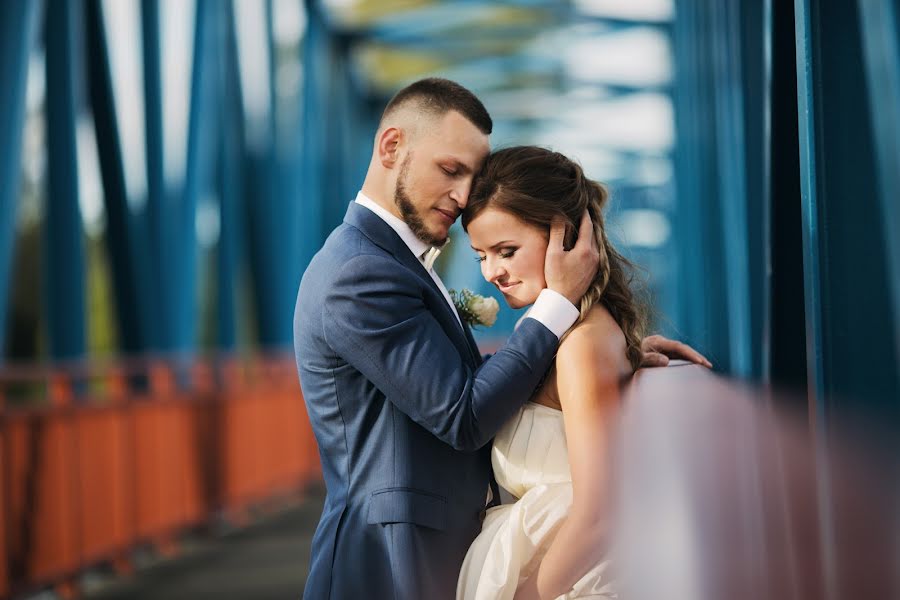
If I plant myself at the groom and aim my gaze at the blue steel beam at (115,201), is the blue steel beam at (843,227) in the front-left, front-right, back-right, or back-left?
back-right

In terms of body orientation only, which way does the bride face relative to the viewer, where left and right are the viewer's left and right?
facing to the left of the viewer

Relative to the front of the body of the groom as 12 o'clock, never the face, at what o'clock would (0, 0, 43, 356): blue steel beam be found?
The blue steel beam is roughly at 8 o'clock from the groom.

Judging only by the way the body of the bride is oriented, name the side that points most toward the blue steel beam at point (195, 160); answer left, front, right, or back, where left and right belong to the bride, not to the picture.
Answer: right

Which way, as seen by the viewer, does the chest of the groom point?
to the viewer's right

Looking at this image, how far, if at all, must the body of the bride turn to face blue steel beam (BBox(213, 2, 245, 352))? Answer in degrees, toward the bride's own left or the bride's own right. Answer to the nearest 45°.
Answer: approximately 90° to the bride's own right

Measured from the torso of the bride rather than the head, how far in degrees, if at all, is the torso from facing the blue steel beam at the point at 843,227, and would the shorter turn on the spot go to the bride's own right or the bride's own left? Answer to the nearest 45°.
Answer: approximately 135° to the bride's own left

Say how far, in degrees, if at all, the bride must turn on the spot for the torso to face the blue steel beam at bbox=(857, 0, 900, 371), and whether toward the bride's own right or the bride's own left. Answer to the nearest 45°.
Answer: approximately 135° to the bride's own left

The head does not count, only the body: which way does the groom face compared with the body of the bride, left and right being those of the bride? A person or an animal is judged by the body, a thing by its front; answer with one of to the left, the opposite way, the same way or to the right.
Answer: the opposite way
